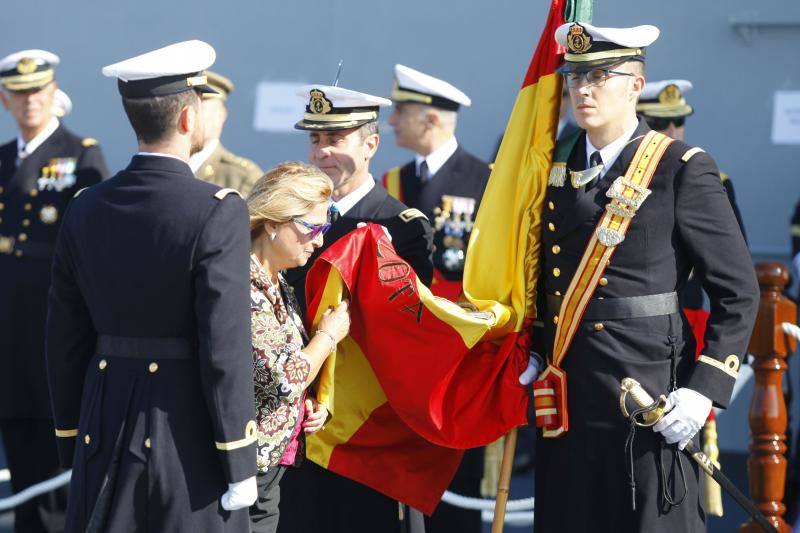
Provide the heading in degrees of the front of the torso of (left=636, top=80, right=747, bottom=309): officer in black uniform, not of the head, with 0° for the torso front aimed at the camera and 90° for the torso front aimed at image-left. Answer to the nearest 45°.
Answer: approximately 0°

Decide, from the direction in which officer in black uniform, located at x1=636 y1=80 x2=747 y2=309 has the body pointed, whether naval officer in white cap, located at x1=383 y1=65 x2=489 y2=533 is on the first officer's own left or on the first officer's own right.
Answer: on the first officer's own right

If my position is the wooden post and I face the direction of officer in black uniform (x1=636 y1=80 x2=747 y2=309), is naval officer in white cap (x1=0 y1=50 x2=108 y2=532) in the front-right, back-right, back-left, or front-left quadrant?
front-left

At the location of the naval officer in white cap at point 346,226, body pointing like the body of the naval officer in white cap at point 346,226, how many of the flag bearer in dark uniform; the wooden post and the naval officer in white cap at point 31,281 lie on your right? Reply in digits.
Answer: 1

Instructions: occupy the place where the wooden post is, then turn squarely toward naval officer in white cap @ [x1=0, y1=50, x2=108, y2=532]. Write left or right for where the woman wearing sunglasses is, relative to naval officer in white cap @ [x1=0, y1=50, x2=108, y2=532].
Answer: left

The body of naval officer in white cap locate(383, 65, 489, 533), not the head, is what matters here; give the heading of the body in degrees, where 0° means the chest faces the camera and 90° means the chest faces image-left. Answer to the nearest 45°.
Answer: approximately 45°

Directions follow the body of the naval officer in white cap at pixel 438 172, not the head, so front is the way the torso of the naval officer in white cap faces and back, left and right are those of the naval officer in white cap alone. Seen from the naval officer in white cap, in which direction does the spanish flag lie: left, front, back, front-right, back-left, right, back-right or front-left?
front-left

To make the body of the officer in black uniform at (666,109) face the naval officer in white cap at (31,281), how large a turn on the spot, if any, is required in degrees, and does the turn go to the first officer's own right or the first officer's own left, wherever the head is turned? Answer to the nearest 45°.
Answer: approximately 90° to the first officer's own right

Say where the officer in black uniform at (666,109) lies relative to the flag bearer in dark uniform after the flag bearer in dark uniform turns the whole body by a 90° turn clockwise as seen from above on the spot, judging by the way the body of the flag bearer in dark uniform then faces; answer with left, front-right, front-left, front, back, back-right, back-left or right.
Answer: front-right

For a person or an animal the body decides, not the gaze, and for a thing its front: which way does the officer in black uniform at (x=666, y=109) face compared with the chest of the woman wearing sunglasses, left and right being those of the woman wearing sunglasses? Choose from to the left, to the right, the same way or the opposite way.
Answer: to the right

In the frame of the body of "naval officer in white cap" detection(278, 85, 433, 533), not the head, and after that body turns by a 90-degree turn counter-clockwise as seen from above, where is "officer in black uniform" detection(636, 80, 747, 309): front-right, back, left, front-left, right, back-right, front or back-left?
left

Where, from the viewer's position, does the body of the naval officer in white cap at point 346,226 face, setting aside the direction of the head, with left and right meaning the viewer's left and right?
facing the viewer and to the left of the viewer

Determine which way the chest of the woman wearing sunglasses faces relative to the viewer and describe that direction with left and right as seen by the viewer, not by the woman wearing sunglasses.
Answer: facing to the right of the viewer

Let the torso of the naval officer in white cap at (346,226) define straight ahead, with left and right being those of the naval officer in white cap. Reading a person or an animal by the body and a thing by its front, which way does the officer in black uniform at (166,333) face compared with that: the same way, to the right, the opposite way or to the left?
the opposite way

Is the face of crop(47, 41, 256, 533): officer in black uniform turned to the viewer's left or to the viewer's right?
to the viewer's right
